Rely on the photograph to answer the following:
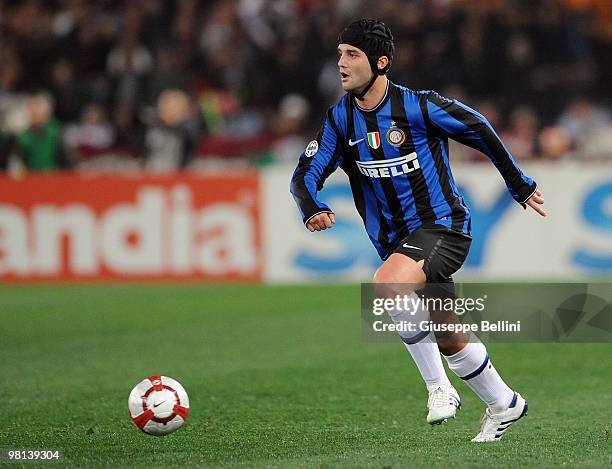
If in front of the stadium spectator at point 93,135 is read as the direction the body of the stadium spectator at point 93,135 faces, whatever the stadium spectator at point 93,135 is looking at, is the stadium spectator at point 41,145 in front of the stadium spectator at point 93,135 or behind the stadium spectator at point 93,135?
in front

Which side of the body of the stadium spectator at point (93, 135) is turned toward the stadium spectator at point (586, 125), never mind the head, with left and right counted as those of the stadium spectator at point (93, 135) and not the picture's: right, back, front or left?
left

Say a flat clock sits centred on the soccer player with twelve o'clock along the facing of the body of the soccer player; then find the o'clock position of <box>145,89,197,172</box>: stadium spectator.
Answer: The stadium spectator is roughly at 4 o'clock from the soccer player.

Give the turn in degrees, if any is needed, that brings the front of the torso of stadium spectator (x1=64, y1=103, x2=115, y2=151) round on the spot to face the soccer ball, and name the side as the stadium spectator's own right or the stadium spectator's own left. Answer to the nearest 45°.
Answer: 0° — they already face it

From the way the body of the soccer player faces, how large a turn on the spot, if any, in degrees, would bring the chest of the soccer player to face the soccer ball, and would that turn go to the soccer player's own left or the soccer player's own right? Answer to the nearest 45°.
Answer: approximately 45° to the soccer player's own right

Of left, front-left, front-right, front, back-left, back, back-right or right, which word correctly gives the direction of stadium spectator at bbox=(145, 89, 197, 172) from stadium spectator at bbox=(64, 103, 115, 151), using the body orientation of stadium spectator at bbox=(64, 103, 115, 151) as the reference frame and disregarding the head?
front-left

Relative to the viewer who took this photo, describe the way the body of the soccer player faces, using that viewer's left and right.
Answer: facing the viewer and to the left of the viewer

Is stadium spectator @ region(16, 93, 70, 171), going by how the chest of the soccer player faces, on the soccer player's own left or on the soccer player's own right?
on the soccer player's own right

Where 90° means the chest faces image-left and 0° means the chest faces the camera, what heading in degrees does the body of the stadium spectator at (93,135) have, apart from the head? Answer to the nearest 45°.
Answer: approximately 0°

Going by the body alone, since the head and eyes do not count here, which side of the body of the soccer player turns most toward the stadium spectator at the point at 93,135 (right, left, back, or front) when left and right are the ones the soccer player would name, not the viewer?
right

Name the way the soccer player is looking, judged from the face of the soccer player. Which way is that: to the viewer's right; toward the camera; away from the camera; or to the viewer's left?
to the viewer's left

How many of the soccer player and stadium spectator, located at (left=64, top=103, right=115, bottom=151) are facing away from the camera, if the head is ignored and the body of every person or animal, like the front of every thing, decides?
0

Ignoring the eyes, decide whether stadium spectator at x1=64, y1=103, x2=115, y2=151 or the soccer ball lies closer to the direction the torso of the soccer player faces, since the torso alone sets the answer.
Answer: the soccer ball

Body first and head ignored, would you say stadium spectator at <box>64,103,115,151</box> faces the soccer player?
yes

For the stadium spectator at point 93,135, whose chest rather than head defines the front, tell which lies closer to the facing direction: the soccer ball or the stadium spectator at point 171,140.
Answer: the soccer ball
